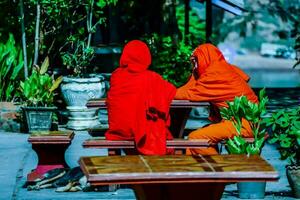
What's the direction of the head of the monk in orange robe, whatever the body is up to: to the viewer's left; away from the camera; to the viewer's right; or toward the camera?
to the viewer's left

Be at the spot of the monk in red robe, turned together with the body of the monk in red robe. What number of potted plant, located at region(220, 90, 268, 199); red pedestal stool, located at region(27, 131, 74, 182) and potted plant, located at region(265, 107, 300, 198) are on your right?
2

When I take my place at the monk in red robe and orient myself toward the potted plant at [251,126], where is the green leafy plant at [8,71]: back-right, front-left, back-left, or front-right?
back-left

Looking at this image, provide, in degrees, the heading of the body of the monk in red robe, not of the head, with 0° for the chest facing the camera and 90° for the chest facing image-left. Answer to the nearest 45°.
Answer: approximately 180°

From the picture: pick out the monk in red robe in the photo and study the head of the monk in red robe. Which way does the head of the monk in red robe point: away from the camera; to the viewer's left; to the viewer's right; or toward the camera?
away from the camera

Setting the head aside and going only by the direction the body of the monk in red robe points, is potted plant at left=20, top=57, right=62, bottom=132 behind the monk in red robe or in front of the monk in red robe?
in front

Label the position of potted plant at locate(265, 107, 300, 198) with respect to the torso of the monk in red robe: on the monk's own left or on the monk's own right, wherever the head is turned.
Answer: on the monk's own right

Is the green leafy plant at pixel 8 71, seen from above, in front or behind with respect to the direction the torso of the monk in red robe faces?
in front
